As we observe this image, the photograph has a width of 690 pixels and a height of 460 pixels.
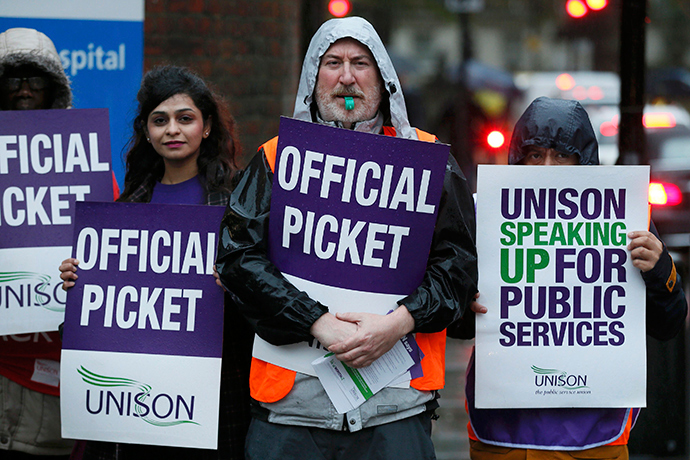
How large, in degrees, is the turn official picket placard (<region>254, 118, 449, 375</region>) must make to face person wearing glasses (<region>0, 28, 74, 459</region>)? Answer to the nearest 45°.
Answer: approximately 135° to its right

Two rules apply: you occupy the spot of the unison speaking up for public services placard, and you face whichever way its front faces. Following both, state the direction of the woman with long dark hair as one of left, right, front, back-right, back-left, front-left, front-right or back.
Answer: right

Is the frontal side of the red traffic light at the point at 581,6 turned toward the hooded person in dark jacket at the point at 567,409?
yes

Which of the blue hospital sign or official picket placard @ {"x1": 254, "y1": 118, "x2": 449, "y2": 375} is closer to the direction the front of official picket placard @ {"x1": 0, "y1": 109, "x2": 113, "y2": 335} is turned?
the official picket placard

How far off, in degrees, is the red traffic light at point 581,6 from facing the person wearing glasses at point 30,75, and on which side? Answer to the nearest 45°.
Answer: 0° — it already faces them

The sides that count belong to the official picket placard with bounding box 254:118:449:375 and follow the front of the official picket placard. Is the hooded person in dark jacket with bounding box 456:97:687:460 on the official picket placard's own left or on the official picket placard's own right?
on the official picket placard's own left

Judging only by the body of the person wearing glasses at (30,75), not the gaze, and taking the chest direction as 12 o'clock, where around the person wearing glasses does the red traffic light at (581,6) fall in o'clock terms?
The red traffic light is roughly at 8 o'clock from the person wearing glasses.

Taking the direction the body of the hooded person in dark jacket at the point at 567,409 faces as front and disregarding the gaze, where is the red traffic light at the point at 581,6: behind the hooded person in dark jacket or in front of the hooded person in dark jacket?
behind

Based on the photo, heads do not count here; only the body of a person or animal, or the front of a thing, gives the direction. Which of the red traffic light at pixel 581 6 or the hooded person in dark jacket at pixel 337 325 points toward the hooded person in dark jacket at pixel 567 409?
the red traffic light

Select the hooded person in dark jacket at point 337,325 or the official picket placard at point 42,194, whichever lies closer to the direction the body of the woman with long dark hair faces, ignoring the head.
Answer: the hooded person in dark jacket
